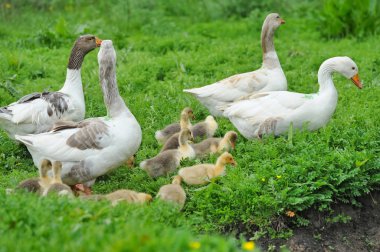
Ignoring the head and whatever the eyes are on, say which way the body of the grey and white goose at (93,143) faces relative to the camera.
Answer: to the viewer's right

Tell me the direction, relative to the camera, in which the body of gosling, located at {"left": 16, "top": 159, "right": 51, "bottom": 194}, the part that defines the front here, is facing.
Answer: to the viewer's right

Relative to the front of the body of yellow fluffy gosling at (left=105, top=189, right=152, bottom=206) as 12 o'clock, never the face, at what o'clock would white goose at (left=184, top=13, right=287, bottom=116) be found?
The white goose is roughly at 10 o'clock from the yellow fluffy gosling.

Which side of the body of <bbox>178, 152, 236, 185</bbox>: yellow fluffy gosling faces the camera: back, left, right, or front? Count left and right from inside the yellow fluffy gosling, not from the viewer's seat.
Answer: right

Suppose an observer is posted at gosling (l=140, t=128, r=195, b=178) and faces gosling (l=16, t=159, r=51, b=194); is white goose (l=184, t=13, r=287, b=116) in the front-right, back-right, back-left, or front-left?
back-right

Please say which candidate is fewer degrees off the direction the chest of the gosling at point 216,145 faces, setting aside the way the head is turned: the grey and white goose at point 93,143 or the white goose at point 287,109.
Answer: the white goose

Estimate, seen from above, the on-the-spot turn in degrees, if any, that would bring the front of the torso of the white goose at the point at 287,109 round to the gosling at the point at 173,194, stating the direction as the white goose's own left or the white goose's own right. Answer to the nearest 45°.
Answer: approximately 135° to the white goose's own right

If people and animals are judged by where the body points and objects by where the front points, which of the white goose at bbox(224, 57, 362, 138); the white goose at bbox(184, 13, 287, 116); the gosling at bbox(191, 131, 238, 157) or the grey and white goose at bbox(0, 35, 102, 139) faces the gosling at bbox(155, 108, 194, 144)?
the grey and white goose

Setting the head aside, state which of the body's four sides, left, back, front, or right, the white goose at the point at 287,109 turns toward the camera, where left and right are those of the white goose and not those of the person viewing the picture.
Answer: right
